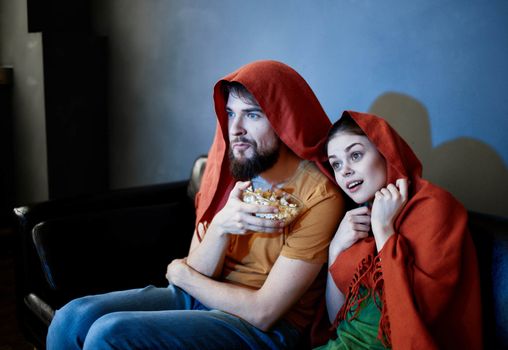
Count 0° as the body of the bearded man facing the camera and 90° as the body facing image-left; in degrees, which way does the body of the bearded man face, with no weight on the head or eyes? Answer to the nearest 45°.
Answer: approximately 45°

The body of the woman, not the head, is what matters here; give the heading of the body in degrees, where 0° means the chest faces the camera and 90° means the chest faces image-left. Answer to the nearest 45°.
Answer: approximately 45°
